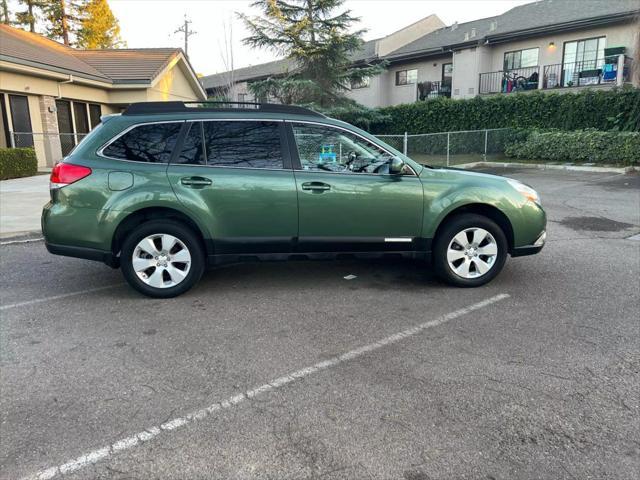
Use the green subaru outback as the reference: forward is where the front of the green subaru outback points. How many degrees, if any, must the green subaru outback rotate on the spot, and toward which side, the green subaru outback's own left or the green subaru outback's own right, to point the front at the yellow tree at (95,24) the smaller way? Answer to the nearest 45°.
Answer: approximately 90° to the green subaru outback's own left

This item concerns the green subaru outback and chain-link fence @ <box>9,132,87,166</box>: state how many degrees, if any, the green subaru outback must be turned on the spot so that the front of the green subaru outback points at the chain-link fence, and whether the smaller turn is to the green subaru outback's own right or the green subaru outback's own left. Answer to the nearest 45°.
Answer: approximately 135° to the green subaru outback's own left

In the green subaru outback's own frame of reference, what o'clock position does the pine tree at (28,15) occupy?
The pine tree is roughly at 8 o'clock from the green subaru outback.

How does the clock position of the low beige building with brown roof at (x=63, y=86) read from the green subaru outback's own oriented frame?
The low beige building with brown roof is roughly at 8 o'clock from the green subaru outback.

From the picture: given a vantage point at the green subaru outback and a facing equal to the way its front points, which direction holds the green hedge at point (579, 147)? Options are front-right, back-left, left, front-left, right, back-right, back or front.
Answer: front-left

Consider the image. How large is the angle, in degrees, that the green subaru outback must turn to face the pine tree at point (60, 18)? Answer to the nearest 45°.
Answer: approximately 135° to its left

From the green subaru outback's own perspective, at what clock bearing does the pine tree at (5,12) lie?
The pine tree is roughly at 8 o'clock from the green subaru outback.

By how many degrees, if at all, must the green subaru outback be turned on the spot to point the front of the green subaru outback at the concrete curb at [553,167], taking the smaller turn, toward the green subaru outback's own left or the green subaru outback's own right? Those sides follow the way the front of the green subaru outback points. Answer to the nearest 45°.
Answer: approximately 45° to the green subaru outback's own left

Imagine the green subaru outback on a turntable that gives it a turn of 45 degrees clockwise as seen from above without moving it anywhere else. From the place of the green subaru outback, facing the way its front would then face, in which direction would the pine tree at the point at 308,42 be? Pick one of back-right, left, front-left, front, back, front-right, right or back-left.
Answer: back-left

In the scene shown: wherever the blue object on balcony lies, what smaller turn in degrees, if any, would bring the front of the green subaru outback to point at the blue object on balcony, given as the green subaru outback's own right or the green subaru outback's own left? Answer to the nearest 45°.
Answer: approximately 45° to the green subaru outback's own left

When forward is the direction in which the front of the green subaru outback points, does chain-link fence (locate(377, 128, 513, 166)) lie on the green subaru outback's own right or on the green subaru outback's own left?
on the green subaru outback's own left

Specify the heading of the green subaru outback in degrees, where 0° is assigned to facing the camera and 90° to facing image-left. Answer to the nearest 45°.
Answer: approximately 270°

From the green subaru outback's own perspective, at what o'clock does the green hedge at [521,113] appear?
The green hedge is roughly at 10 o'clock from the green subaru outback.

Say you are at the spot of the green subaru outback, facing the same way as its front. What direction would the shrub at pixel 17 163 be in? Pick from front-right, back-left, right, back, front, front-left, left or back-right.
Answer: back-left
